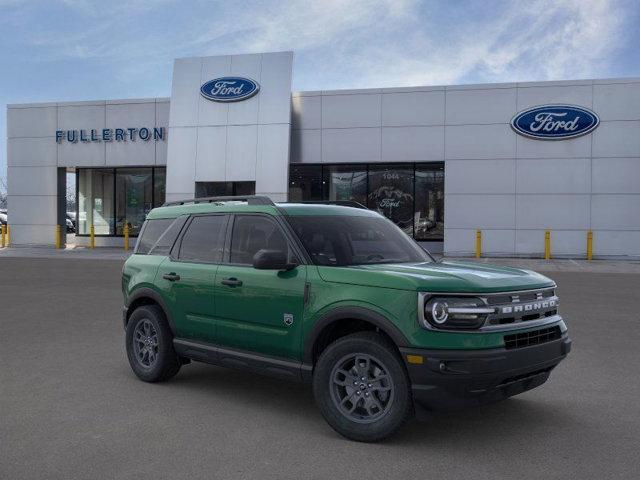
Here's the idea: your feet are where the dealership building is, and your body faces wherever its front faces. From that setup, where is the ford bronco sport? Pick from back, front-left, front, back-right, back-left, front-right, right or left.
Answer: front

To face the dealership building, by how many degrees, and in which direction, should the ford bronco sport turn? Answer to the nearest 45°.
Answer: approximately 135° to its left

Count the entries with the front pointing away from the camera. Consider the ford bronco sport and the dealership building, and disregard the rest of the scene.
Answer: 0

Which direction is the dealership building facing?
toward the camera

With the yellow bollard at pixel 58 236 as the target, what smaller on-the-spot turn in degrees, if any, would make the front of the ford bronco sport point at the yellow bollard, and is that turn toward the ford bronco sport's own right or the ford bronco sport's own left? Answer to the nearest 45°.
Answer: approximately 180°

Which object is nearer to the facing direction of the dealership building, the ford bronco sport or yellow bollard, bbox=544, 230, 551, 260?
the ford bronco sport

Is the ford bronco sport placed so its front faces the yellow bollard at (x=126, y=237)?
no

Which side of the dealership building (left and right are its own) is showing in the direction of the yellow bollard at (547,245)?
left
